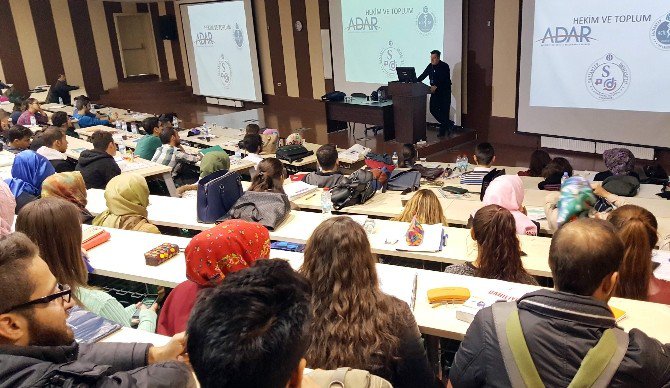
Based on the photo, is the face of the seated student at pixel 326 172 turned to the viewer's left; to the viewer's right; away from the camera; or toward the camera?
away from the camera

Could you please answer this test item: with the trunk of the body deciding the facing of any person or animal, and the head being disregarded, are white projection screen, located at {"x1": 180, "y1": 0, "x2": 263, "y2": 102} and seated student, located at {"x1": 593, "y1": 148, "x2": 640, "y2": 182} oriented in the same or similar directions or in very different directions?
very different directions

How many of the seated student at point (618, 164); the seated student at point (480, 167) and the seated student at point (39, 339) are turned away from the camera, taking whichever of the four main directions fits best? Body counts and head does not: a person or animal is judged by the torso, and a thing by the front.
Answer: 2

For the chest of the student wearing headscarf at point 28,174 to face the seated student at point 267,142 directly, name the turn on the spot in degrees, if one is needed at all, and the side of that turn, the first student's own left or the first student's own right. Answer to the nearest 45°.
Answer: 0° — they already face them

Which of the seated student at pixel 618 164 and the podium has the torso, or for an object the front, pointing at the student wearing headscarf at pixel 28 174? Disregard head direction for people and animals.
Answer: the podium

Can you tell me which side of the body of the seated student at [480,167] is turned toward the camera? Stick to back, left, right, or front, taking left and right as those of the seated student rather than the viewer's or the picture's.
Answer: back

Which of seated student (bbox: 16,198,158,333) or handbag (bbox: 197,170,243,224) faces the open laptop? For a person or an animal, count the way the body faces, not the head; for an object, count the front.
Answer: the seated student

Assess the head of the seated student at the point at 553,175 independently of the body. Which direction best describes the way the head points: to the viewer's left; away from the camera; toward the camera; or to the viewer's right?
away from the camera

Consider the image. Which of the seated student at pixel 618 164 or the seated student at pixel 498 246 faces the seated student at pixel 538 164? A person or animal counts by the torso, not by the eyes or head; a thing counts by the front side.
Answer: the seated student at pixel 498 246

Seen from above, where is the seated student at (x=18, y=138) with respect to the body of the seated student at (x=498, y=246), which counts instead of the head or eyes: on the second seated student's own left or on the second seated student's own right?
on the second seated student's own left

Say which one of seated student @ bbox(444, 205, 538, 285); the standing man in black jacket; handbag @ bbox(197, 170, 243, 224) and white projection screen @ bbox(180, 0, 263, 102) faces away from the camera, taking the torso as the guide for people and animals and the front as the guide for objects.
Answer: the seated student

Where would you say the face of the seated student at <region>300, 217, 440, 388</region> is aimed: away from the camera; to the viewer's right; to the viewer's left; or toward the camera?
away from the camera

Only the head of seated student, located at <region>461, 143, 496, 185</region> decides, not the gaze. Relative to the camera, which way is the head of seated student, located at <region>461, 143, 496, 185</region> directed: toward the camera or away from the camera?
away from the camera

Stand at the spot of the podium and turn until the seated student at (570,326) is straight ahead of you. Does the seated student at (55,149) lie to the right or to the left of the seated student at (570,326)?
right

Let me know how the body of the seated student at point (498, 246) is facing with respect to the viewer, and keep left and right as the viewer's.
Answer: facing away from the viewer

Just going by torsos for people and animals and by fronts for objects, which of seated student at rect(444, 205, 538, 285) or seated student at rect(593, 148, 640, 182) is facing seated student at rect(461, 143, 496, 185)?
seated student at rect(444, 205, 538, 285)

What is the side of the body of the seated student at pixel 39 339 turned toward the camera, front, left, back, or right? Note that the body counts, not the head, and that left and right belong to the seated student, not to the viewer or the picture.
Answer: right

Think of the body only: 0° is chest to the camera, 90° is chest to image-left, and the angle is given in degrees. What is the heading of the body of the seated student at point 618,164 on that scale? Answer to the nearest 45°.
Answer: approximately 180°

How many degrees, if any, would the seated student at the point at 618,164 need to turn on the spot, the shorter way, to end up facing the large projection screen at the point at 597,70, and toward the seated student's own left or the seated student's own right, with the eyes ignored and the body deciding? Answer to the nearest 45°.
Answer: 0° — they already face it
